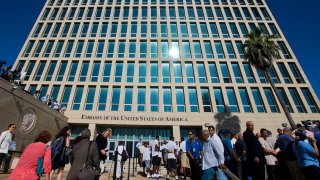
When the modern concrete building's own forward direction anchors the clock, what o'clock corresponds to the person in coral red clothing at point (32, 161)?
The person in coral red clothing is roughly at 12 o'clock from the modern concrete building.

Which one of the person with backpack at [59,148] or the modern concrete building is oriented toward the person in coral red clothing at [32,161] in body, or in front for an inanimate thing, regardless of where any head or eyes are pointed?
the modern concrete building

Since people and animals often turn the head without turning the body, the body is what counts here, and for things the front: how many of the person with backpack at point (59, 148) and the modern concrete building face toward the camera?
1

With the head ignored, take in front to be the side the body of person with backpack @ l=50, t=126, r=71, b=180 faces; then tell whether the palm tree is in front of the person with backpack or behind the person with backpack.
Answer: in front

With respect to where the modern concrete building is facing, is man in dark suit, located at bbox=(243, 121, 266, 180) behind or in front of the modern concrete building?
in front

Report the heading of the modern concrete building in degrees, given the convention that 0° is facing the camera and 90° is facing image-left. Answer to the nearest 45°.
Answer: approximately 0°

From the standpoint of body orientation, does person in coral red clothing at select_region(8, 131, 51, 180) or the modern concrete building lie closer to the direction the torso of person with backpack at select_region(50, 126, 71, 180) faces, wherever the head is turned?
the modern concrete building
